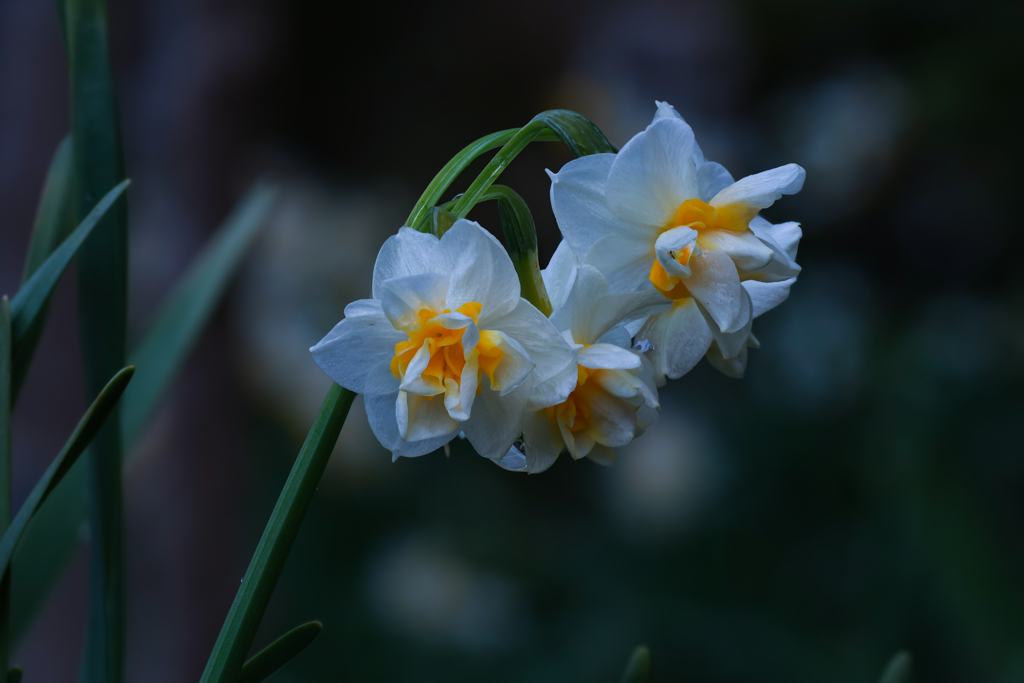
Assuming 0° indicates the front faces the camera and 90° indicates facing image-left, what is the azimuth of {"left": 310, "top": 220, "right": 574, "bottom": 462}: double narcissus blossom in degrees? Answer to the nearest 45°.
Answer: approximately 0°
